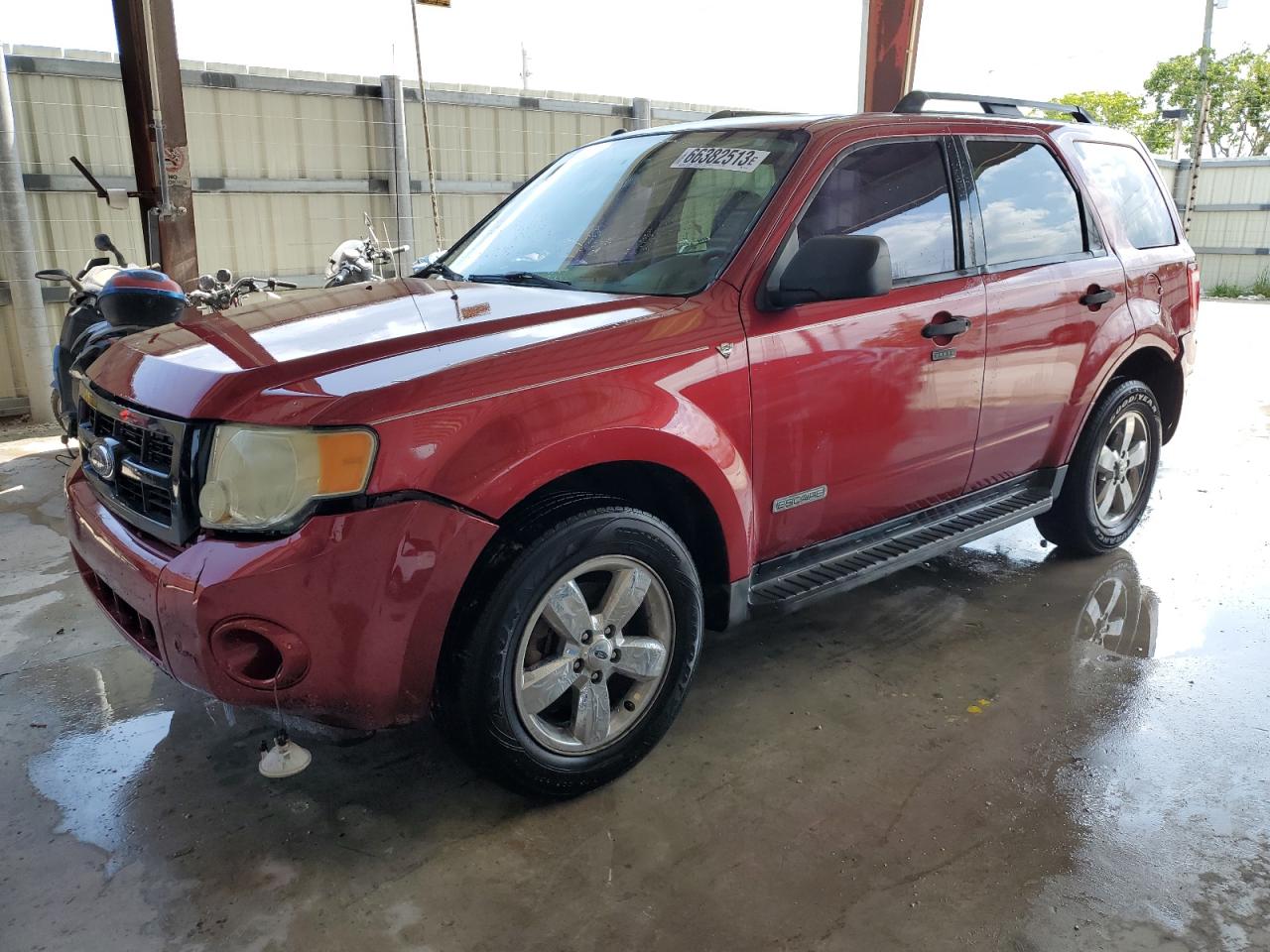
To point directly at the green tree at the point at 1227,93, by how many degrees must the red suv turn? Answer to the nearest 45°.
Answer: approximately 180°

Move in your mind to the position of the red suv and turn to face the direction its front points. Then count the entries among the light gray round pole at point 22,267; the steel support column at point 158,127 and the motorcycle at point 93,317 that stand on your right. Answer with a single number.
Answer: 3

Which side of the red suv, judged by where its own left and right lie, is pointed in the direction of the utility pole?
back

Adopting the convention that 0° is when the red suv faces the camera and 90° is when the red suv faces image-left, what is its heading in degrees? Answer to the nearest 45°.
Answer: approximately 45°

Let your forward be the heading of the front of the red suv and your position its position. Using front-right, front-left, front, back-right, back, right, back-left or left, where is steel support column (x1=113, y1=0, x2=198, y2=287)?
right

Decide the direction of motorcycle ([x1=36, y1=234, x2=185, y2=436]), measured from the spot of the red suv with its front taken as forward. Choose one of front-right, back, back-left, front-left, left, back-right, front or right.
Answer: right

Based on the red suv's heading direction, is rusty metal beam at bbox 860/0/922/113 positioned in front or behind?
behind

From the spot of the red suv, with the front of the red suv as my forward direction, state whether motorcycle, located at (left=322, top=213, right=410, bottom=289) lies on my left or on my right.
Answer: on my right

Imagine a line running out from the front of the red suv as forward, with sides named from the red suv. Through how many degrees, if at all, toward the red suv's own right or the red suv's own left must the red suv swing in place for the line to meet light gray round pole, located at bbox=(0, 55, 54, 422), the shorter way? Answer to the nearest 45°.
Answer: approximately 90° to the red suv's own right
